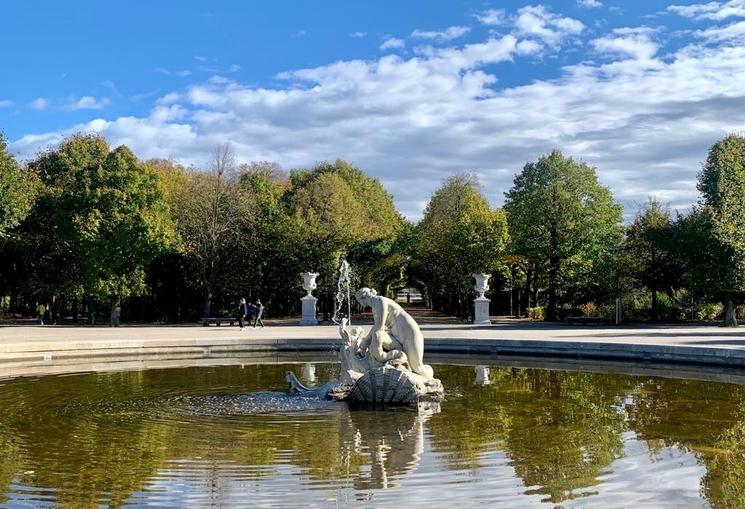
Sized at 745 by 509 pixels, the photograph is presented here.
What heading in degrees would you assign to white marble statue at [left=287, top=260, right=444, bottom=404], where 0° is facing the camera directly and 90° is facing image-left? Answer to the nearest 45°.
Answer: approximately 90°

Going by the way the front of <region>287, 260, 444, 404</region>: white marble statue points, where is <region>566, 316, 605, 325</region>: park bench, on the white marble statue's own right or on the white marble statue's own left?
on the white marble statue's own right

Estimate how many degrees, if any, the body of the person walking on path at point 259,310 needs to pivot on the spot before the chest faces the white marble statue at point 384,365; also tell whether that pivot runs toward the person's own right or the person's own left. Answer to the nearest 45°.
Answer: approximately 90° to the person's own left
